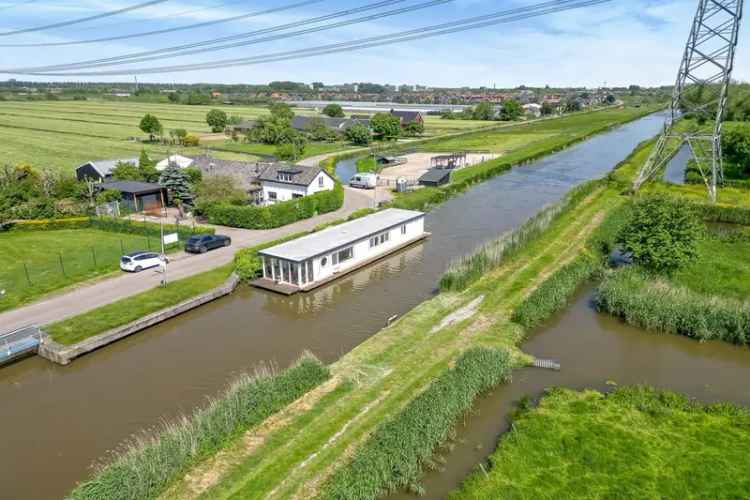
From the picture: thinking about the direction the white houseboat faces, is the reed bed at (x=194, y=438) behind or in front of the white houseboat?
in front

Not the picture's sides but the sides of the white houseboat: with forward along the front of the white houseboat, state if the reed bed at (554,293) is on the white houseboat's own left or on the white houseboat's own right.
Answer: on the white houseboat's own left

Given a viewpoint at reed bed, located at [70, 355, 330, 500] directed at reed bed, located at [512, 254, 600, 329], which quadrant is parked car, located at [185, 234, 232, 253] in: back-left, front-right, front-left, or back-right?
front-left

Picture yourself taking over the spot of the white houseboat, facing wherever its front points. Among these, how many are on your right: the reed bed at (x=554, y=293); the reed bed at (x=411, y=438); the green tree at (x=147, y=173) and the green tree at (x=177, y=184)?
2

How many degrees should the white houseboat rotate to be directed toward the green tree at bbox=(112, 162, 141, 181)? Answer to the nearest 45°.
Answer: approximately 90° to its right

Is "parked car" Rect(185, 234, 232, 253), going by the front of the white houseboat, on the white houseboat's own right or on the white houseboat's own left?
on the white houseboat's own right

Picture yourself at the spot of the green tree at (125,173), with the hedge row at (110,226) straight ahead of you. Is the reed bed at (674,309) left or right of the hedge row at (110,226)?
left

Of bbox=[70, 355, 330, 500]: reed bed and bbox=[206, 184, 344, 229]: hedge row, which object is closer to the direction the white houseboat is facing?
the reed bed

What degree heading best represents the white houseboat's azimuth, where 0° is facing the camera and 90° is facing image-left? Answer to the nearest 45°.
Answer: approximately 45°

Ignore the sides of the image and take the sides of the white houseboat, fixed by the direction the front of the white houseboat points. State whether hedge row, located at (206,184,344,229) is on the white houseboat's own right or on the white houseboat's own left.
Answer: on the white houseboat's own right

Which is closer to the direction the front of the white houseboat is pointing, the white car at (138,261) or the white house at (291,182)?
the white car

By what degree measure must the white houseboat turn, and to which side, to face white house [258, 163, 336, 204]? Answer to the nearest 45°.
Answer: approximately 135° to its right

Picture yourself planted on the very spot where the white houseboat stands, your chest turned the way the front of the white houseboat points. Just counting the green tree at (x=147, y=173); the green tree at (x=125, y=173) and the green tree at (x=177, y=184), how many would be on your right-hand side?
3

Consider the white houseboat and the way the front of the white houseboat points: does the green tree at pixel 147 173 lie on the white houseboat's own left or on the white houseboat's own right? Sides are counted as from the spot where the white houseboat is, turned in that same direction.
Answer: on the white houseboat's own right

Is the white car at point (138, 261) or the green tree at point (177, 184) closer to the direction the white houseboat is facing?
the white car

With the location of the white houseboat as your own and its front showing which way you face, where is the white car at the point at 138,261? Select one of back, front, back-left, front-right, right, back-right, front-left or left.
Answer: front-right
